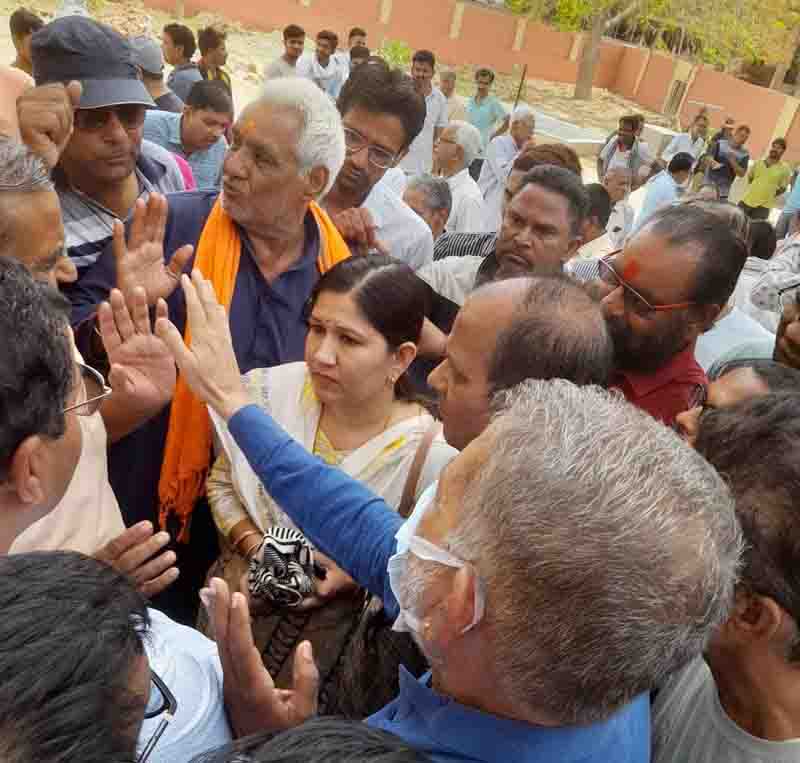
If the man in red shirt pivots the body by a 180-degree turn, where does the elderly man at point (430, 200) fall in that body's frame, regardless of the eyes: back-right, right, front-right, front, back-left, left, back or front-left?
left

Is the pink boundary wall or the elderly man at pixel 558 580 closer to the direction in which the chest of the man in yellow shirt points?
the elderly man

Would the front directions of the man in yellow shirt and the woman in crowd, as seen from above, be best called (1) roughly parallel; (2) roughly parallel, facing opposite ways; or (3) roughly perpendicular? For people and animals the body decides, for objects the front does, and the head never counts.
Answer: roughly parallel

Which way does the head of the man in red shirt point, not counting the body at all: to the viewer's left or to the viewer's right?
to the viewer's left

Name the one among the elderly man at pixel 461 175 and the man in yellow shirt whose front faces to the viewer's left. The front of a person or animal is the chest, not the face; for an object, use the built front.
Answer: the elderly man

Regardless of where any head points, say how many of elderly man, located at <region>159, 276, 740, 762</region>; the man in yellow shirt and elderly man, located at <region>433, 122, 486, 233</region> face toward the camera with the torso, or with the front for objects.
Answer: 1

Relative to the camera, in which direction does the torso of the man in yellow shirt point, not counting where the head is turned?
toward the camera

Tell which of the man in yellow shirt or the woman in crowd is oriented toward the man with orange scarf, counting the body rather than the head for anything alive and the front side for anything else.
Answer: the man in yellow shirt

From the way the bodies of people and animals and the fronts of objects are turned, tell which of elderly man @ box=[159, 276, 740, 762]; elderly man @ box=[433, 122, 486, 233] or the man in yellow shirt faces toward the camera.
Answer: the man in yellow shirt

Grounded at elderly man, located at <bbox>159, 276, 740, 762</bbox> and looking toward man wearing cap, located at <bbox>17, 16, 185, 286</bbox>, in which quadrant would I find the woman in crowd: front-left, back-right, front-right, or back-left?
front-right

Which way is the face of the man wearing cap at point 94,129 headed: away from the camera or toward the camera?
toward the camera

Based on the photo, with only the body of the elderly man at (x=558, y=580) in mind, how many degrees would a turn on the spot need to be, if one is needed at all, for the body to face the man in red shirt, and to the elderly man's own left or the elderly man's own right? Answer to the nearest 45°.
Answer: approximately 45° to the elderly man's own right

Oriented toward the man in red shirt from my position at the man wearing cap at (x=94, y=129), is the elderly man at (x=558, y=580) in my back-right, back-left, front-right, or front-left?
front-right

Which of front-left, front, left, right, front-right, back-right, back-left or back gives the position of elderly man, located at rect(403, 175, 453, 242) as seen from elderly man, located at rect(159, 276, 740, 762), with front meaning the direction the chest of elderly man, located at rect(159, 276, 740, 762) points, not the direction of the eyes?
front-right

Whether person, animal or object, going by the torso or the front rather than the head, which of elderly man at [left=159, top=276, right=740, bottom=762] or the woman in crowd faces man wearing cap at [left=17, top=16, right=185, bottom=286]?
the elderly man

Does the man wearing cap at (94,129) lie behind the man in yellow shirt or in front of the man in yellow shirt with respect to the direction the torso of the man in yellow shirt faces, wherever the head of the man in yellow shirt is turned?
in front
